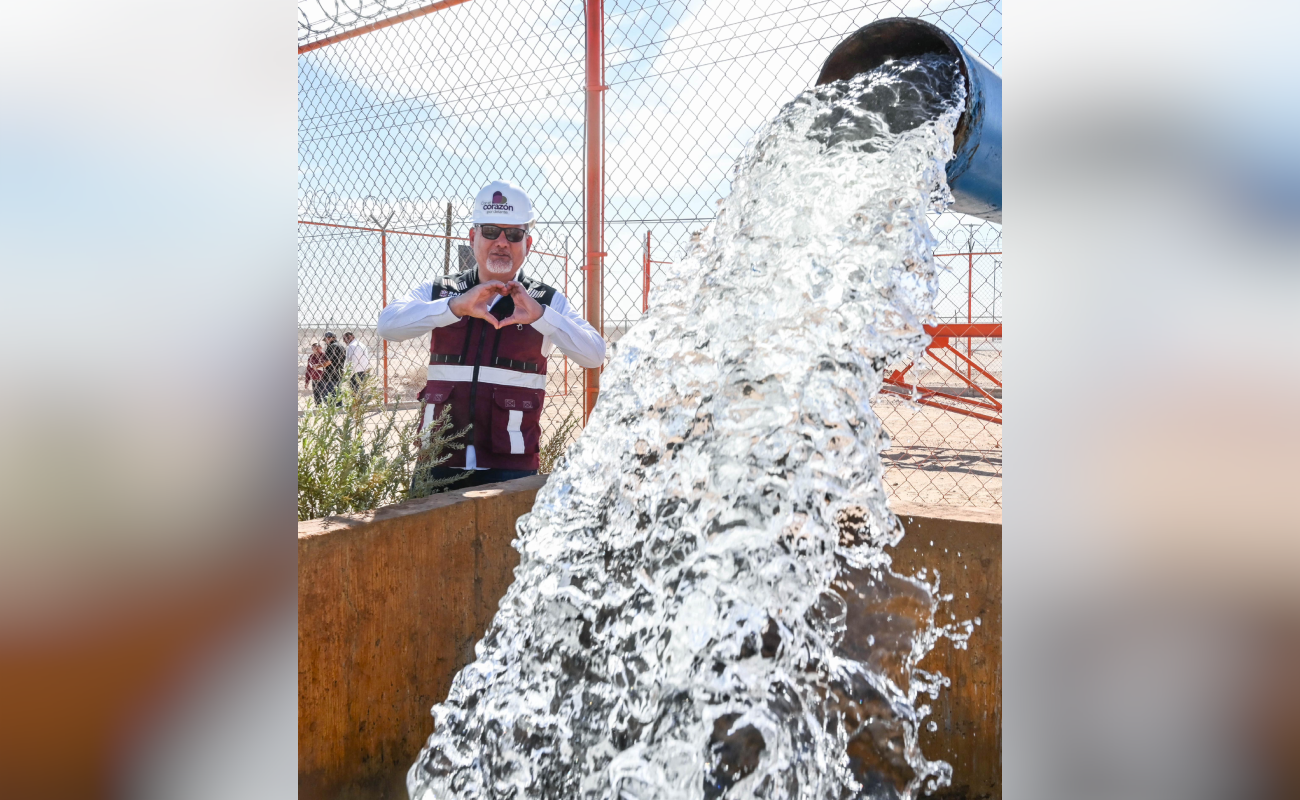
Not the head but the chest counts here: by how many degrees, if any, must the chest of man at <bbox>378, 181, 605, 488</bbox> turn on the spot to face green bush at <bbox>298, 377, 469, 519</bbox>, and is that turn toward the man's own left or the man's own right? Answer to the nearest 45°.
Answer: approximately 45° to the man's own right

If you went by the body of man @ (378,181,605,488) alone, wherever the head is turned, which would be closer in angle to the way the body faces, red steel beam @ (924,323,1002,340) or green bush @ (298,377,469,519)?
the green bush

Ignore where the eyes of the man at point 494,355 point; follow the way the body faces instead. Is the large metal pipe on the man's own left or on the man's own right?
on the man's own left

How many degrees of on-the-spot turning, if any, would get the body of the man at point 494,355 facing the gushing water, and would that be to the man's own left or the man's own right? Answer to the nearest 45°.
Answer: approximately 45° to the man's own left

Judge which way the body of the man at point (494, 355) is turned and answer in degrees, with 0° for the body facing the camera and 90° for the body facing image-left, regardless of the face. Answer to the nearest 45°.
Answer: approximately 0°

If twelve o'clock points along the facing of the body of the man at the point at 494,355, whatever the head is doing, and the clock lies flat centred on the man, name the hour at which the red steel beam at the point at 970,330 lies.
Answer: The red steel beam is roughly at 8 o'clock from the man.
